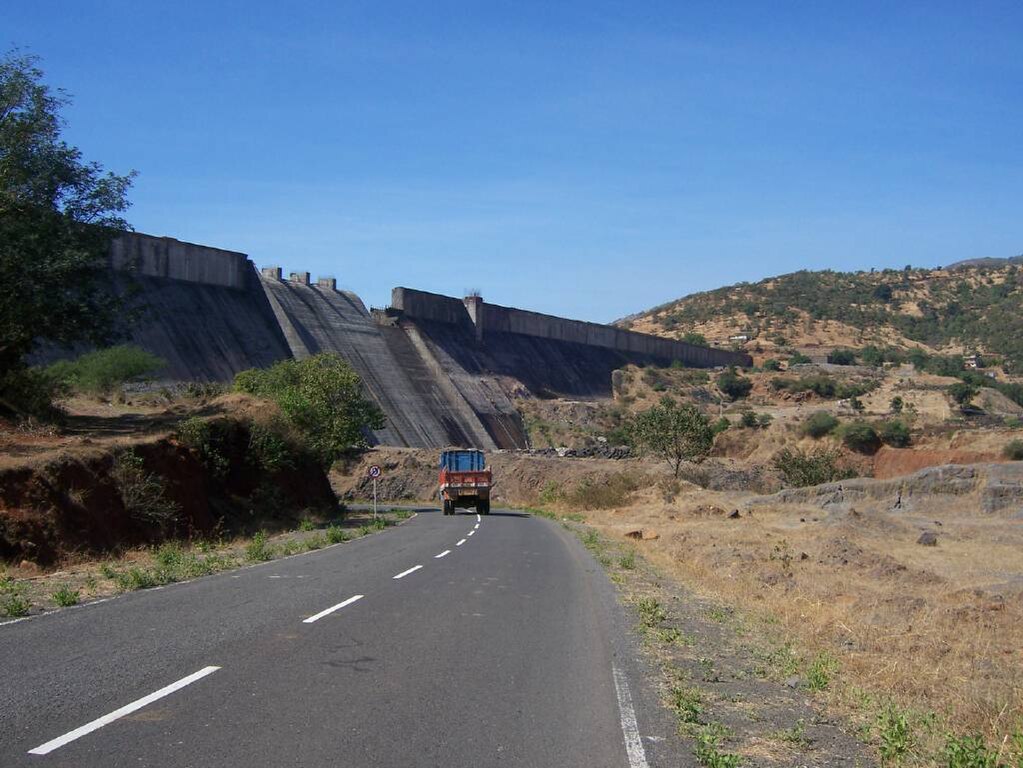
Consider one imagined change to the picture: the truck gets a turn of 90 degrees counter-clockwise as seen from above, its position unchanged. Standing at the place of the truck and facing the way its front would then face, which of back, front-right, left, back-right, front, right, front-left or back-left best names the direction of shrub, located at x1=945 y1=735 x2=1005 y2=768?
left

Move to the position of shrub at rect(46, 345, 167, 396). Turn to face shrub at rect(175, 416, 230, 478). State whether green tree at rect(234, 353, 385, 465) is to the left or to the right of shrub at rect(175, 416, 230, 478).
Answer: left

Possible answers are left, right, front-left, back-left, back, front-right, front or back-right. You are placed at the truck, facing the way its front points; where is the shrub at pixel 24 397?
back-left

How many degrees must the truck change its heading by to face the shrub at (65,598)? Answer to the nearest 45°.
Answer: approximately 180°

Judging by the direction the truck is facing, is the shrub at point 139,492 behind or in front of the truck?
behind

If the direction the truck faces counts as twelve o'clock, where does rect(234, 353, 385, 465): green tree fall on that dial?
The green tree is roughly at 9 o'clock from the truck.

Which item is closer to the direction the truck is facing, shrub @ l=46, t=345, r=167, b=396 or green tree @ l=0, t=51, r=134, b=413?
the shrub

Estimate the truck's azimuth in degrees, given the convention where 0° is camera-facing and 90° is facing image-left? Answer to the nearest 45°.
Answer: approximately 180°

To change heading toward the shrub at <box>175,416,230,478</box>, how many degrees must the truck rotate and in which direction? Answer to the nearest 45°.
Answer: approximately 135° to its left

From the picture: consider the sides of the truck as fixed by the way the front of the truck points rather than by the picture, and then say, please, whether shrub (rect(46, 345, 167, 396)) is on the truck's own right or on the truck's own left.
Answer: on the truck's own left

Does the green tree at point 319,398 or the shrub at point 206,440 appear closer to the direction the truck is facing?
the green tree
